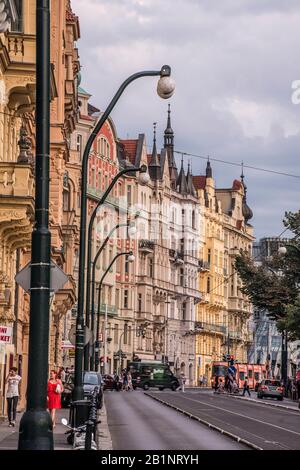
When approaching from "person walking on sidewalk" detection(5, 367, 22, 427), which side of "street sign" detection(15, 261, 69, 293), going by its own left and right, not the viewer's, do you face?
front

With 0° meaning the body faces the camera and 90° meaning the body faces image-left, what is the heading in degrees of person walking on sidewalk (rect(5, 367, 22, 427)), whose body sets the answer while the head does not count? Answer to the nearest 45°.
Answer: approximately 0°

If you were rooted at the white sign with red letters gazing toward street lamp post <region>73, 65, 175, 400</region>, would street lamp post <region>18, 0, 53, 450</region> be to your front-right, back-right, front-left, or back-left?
back-right
